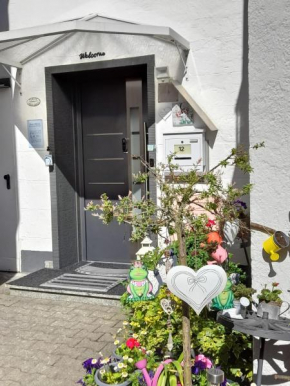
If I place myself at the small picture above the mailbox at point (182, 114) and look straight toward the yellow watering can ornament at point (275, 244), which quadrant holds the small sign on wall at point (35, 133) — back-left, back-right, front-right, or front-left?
back-right
